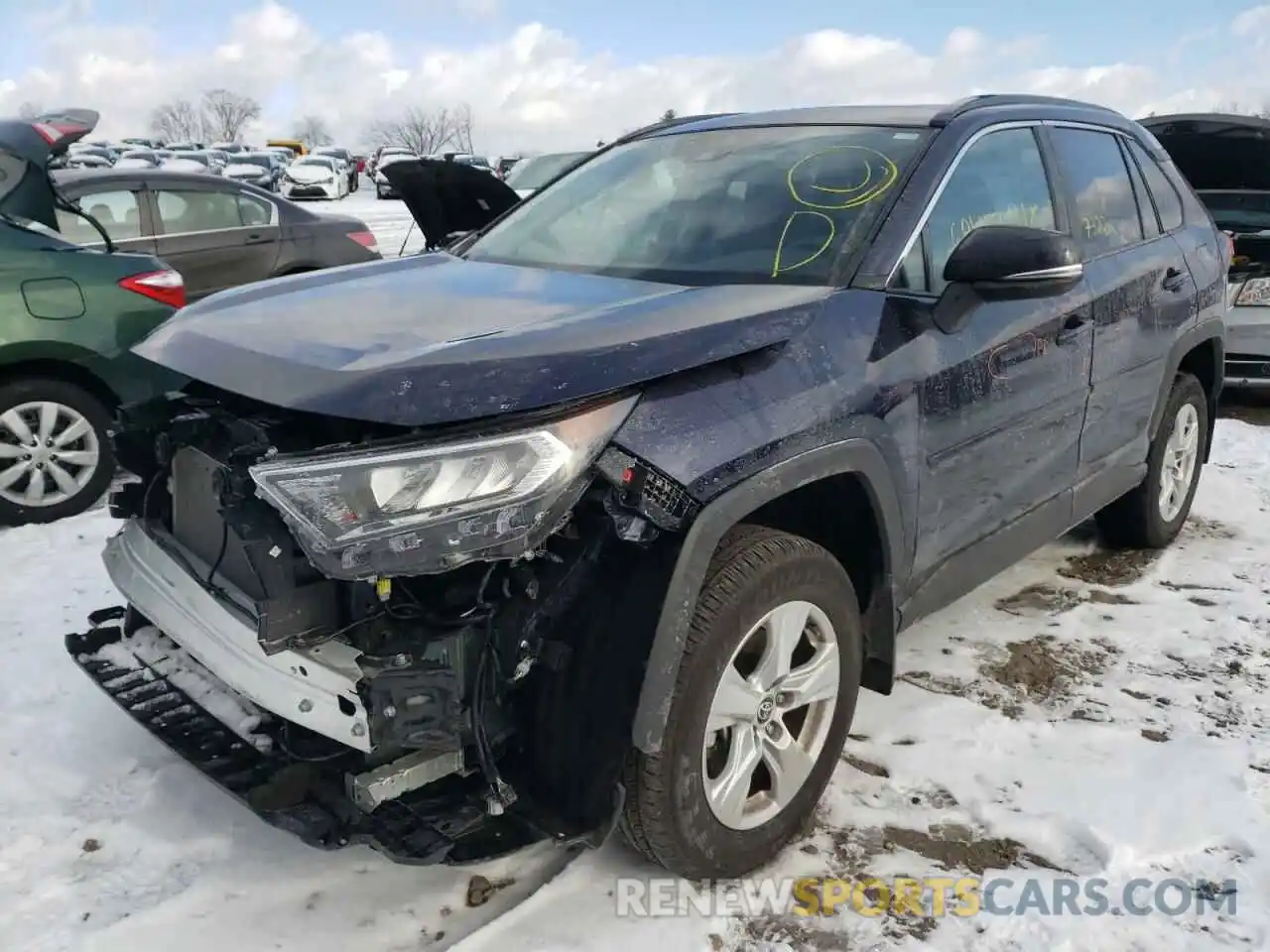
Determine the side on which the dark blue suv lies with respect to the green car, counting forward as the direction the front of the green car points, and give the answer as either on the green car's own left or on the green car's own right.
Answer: on the green car's own left

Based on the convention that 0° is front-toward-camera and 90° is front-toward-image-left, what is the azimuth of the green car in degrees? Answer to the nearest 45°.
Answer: approximately 90°

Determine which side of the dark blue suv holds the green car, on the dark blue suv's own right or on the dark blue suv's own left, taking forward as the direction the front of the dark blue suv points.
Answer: on the dark blue suv's own right

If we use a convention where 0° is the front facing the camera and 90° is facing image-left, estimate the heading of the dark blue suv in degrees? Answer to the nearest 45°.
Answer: approximately 45°
